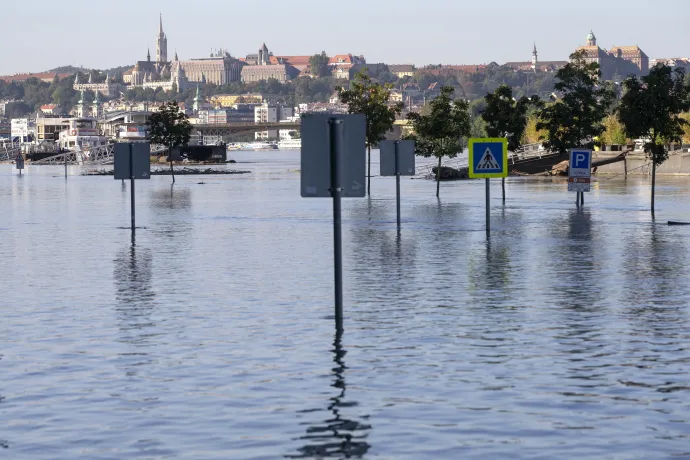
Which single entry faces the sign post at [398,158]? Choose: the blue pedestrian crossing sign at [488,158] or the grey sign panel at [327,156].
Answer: the grey sign panel

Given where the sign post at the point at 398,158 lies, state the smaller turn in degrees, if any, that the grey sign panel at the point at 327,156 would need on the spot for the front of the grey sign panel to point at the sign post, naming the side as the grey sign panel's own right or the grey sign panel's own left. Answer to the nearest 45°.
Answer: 0° — it already faces it

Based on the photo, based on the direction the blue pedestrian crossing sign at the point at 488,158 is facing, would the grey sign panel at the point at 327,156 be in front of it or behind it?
in front

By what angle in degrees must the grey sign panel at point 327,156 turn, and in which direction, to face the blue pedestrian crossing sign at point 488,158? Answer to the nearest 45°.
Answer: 0° — it already faces it

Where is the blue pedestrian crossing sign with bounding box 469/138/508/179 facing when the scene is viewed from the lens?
facing the viewer

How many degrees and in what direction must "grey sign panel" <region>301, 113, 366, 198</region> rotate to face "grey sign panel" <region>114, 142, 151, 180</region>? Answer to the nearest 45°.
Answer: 0° — it already faces it

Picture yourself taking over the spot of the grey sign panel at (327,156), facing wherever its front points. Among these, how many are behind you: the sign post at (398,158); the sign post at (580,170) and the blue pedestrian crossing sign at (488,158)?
0

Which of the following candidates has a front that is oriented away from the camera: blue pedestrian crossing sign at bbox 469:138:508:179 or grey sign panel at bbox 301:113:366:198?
the grey sign panel

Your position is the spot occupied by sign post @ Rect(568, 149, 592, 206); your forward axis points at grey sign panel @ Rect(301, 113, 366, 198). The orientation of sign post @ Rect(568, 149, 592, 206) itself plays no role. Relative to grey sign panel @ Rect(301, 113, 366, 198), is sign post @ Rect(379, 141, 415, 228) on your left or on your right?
right

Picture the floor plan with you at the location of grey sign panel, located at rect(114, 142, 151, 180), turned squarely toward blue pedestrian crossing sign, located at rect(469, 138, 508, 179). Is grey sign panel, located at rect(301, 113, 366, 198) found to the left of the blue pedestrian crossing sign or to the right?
right

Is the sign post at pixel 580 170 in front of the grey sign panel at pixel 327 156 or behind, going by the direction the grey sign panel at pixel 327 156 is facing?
in front

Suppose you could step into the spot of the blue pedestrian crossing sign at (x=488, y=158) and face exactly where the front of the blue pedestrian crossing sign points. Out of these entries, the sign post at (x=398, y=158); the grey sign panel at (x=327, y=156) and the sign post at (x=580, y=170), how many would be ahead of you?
1

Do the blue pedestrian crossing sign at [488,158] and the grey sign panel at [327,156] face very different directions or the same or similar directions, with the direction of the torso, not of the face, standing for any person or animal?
very different directions

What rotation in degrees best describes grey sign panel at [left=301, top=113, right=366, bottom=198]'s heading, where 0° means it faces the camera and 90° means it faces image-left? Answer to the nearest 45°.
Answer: approximately 180°

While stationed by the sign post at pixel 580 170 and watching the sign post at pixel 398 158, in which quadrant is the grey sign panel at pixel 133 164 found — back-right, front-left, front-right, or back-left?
front-right

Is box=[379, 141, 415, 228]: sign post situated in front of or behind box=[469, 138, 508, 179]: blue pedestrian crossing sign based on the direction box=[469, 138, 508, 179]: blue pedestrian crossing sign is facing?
behind

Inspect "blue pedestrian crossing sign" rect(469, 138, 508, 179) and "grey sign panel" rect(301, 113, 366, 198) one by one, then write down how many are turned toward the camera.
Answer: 1
